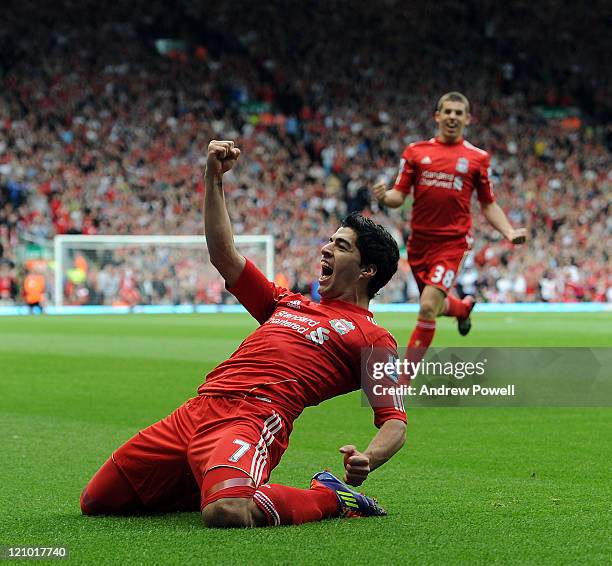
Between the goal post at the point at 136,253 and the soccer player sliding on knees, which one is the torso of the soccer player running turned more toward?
the soccer player sliding on knees

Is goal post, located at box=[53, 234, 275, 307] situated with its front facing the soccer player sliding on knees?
yes

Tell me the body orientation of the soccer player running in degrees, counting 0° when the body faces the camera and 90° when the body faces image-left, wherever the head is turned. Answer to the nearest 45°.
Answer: approximately 0°

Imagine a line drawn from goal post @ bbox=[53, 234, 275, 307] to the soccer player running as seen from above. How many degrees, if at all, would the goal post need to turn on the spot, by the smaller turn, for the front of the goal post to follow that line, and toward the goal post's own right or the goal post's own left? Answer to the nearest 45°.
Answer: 0° — it already faces them

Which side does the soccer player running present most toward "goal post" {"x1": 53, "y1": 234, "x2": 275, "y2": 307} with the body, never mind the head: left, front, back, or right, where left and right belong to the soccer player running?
back

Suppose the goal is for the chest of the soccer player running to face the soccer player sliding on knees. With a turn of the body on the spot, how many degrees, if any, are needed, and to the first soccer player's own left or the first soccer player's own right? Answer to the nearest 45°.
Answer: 0° — they already face them

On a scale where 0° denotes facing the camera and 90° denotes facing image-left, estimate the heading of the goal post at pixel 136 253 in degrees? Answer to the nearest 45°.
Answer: approximately 0°

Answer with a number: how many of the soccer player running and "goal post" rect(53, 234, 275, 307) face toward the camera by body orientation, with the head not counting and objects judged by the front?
2
